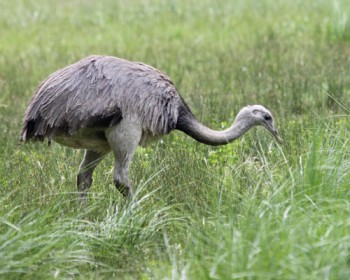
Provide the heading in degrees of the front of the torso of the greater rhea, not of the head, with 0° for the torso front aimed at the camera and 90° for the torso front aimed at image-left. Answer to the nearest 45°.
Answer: approximately 270°
